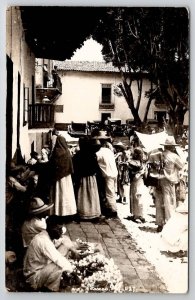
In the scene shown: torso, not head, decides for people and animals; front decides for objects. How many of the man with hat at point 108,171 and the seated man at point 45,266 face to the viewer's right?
1

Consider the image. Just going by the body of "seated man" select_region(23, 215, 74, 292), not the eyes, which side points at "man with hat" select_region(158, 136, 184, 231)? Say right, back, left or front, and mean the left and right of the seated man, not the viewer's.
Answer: front

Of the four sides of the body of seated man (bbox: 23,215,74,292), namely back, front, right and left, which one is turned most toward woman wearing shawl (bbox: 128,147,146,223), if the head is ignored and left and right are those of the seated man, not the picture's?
front

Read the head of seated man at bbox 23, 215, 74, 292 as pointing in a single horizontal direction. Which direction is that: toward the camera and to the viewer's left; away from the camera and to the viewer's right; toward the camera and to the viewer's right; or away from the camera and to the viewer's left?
away from the camera and to the viewer's right

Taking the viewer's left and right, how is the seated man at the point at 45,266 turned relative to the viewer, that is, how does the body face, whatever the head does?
facing to the right of the viewer
